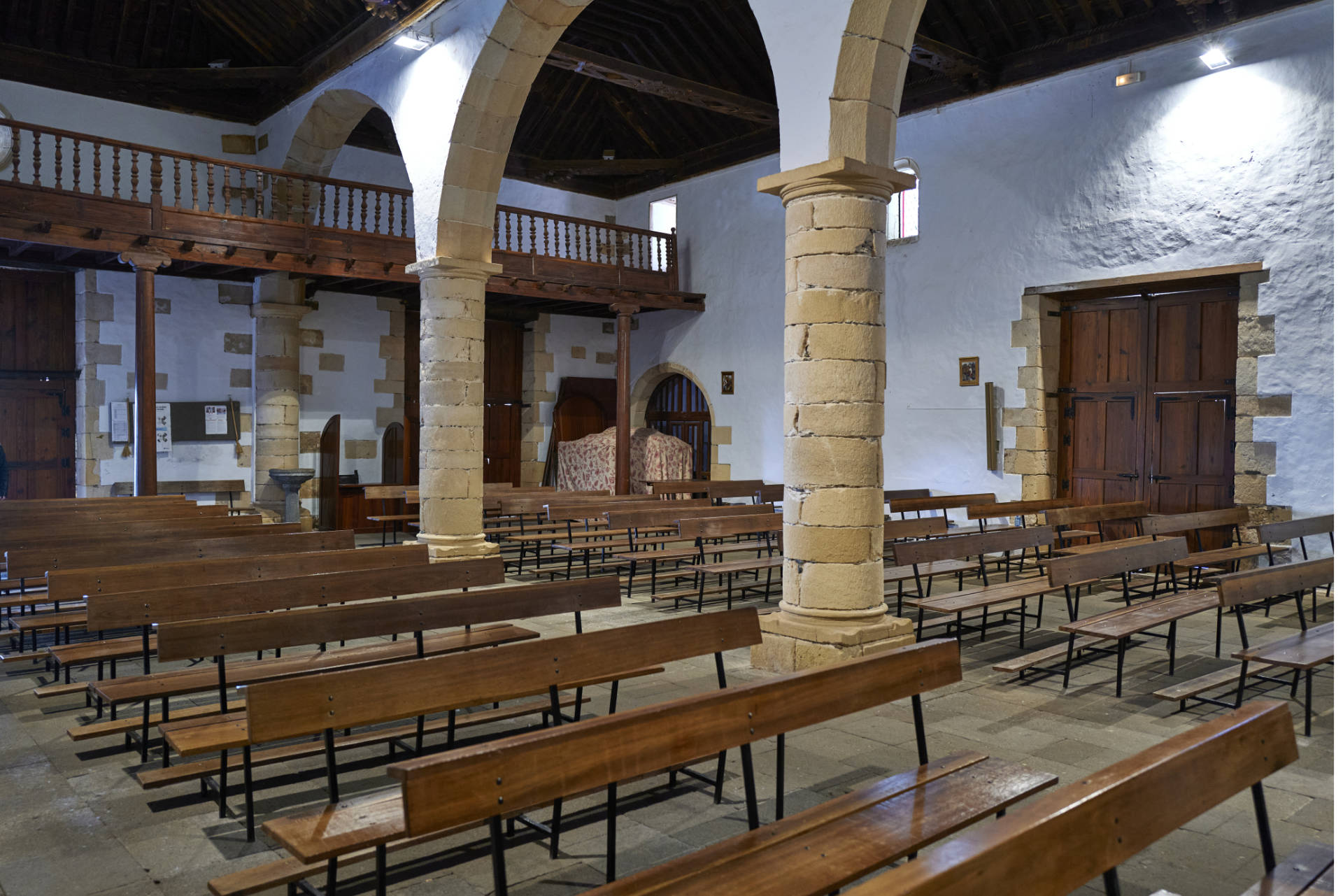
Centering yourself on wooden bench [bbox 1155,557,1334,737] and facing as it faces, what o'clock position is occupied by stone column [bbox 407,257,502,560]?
The stone column is roughly at 5 o'clock from the wooden bench.

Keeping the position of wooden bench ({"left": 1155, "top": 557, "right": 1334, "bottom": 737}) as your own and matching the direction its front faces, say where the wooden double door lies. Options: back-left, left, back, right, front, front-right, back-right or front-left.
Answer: back-left

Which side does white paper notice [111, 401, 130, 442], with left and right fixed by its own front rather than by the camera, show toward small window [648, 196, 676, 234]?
left

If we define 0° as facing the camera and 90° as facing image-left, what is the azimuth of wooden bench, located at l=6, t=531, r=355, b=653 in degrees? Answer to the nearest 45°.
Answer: approximately 315°

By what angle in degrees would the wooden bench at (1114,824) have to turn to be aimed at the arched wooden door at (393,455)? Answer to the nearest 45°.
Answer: approximately 180°

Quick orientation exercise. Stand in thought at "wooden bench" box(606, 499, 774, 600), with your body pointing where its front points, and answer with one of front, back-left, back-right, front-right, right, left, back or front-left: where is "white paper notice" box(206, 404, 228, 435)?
back

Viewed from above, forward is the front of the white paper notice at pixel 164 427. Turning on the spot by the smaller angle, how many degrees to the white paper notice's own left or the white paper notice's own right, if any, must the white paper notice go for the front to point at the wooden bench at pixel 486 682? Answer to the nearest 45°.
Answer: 0° — it already faces it

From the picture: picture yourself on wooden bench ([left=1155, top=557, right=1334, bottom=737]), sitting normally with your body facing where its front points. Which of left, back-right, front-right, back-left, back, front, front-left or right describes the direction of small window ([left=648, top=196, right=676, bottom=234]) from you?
back

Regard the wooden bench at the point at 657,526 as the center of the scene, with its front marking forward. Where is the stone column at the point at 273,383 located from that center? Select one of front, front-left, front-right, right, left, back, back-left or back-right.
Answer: back

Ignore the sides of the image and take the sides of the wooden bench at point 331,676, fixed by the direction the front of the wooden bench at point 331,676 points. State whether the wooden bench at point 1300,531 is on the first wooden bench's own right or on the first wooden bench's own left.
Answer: on the first wooden bench's own left

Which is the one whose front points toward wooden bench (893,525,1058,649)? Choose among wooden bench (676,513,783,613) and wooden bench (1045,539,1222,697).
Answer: wooden bench (676,513,783,613)

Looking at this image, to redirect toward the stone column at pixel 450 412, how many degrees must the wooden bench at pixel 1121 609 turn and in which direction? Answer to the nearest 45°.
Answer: approximately 135° to its right

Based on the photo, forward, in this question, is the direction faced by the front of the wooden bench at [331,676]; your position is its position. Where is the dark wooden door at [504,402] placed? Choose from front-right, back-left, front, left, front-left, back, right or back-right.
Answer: back-left

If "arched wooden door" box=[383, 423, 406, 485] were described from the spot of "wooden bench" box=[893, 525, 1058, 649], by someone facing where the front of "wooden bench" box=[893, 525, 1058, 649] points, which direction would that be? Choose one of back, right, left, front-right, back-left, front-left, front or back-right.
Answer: back
